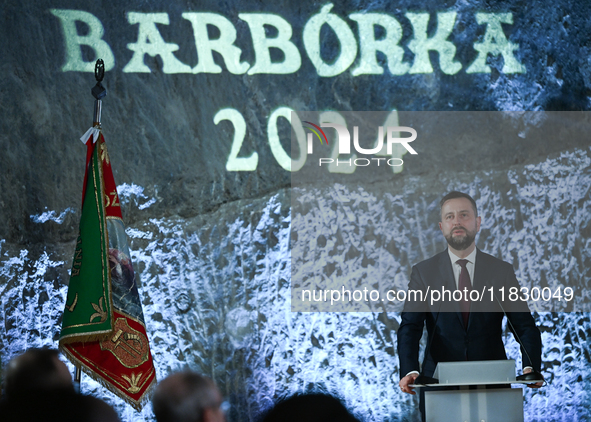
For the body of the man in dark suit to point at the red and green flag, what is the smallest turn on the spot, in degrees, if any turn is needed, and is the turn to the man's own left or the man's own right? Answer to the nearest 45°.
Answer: approximately 45° to the man's own right

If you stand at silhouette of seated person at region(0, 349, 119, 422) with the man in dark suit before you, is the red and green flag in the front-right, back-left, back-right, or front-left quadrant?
front-left

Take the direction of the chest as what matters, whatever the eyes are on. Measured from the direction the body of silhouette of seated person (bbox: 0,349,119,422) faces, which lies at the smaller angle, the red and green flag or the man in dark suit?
the red and green flag

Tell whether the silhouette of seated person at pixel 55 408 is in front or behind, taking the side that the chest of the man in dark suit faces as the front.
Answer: in front

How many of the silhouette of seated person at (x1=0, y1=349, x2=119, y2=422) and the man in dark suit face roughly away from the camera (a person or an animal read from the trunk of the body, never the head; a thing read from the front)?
1

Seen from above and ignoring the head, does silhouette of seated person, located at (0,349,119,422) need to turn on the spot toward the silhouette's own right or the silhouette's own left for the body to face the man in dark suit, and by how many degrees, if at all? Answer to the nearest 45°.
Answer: approximately 45° to the silhouette's own right

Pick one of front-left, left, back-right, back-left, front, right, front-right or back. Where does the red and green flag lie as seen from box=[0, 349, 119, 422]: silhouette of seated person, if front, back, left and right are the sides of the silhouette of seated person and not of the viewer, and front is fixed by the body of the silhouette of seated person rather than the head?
front

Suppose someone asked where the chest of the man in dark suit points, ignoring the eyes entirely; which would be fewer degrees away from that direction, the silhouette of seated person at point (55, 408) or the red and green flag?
the silhouette of seated person

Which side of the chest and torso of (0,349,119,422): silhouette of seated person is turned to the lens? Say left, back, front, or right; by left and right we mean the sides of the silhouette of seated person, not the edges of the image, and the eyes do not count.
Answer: back

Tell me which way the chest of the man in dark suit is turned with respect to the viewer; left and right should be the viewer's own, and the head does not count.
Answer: facing the viewer
